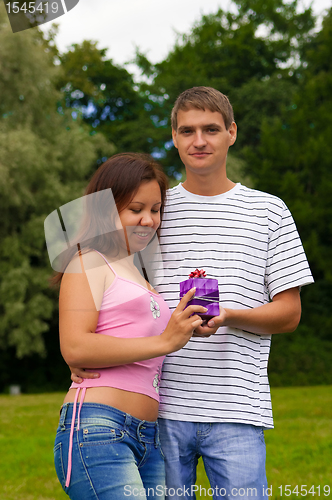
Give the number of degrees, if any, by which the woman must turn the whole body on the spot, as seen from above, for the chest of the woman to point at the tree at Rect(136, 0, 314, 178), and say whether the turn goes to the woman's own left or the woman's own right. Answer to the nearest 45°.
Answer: approximately 135° to the woman's own left

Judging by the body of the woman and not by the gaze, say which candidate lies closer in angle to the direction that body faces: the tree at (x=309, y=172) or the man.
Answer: the man

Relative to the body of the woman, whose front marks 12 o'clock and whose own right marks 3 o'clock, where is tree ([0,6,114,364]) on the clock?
The tree is roughly at 7 o'clock from the woman.

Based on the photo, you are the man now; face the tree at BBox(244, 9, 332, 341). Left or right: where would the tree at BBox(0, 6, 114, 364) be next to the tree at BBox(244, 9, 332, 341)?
left

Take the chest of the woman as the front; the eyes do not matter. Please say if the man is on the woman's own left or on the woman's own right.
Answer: on the woman's own left

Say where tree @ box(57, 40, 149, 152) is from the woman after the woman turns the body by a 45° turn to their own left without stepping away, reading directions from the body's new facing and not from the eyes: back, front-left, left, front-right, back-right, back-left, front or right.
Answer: left

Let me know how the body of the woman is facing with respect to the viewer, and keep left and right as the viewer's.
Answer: facing the viewer and to the right of the viewer

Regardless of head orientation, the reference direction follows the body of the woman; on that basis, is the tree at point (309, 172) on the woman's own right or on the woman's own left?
on the woman's own left
